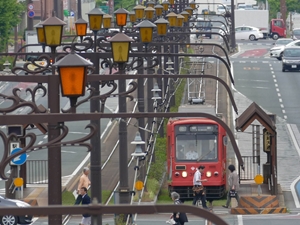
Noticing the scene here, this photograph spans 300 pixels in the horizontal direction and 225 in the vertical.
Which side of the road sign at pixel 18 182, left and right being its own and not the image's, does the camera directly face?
front

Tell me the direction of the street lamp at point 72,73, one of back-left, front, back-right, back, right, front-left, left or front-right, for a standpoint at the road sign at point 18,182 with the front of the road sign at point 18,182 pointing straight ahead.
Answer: front

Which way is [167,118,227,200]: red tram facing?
toward the camera

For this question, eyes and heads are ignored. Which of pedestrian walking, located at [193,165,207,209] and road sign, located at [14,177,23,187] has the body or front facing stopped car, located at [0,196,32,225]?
the road sign

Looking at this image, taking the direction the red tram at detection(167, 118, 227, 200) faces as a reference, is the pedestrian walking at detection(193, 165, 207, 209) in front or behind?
in front
